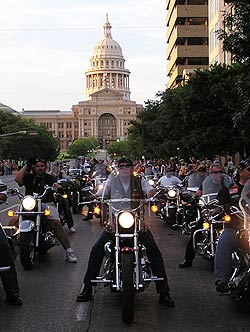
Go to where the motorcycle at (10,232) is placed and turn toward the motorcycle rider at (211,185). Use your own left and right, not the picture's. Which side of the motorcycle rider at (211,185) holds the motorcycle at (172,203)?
left

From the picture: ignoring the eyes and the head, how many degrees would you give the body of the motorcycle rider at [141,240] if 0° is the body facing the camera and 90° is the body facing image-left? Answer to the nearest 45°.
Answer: approximately 0°

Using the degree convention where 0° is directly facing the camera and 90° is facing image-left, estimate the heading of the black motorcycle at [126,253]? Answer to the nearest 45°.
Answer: approximately 0°

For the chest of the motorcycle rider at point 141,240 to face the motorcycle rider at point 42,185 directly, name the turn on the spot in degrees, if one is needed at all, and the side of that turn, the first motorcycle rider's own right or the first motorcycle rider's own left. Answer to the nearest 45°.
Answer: approximately 135° to the first motorcycle rider's own right

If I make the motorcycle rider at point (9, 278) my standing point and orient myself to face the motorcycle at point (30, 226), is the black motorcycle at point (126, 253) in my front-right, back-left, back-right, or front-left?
back-right

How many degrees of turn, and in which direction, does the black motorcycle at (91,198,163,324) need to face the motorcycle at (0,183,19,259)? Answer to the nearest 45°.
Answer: approximately 135° to its right
